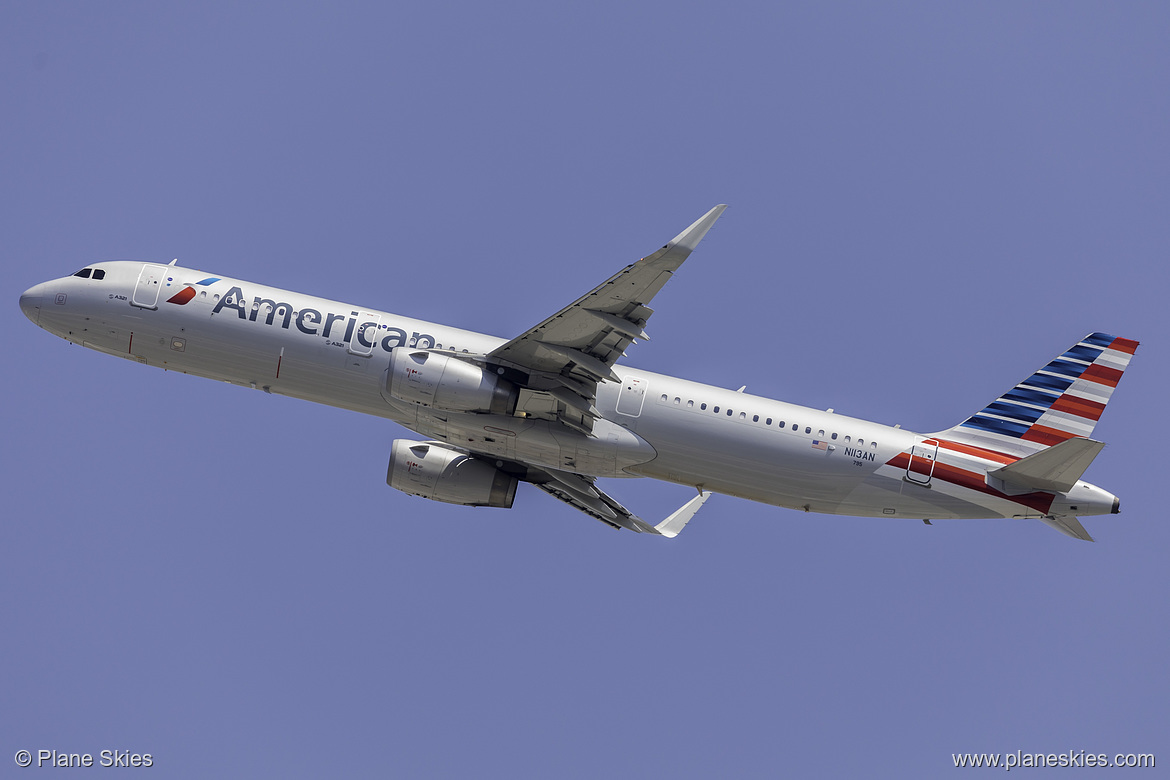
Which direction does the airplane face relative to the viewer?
to the viewer's left
